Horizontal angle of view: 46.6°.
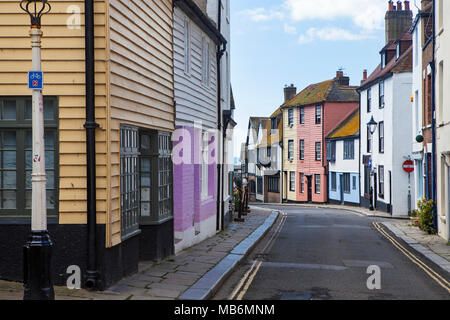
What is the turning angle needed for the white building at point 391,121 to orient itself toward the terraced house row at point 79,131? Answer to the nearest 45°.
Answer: approximately 45° to its left

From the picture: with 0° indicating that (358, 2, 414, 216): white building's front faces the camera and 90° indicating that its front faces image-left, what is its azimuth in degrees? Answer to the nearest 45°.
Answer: approximately 45°

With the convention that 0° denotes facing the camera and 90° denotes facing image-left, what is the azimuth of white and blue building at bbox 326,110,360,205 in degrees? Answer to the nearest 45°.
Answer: approximately 45°

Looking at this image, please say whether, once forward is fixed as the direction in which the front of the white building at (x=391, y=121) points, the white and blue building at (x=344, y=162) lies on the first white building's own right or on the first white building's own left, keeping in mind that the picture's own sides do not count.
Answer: on the first white building's own right

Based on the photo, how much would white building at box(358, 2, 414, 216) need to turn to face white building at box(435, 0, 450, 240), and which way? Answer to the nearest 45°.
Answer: approximately 45° to its left

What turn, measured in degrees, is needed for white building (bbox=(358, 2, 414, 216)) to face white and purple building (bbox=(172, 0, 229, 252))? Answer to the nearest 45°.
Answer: approximately 45° to its left

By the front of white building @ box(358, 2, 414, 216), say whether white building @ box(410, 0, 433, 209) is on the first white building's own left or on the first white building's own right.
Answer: on the first white building's own left

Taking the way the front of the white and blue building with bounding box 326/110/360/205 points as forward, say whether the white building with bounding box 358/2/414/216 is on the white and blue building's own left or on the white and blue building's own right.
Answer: on the white and blue building's own left

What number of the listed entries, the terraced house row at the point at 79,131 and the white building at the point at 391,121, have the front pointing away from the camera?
0

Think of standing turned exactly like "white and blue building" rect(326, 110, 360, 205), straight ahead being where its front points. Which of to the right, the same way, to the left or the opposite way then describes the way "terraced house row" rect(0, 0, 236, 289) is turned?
to the left

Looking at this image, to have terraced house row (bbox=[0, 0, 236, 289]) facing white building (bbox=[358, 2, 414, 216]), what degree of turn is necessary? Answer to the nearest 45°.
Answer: approximately 90° to its left
